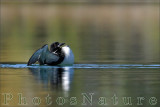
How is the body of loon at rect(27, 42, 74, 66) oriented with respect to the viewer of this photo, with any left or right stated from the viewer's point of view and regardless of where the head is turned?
facing to the right of the viewer
